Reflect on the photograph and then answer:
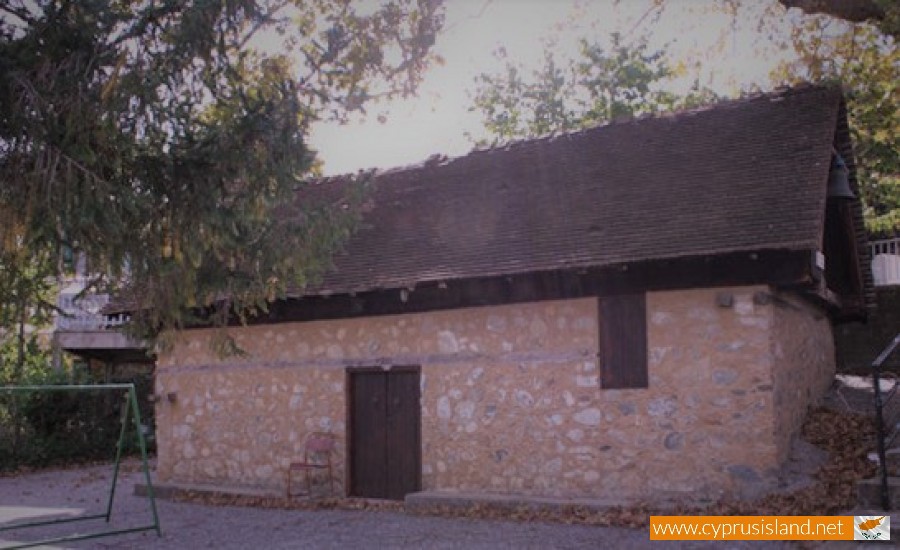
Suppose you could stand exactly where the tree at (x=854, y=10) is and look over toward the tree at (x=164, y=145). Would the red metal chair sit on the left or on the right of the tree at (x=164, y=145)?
right

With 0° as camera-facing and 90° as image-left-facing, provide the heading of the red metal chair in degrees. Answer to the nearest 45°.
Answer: approximately 45°

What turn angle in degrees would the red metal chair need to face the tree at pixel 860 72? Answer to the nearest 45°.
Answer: approximately 135° to its left

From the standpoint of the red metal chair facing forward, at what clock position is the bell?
The bell is roughly at 8 o'clock from the red metal chair.

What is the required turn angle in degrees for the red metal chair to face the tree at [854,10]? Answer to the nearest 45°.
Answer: approximately 90° to its left
